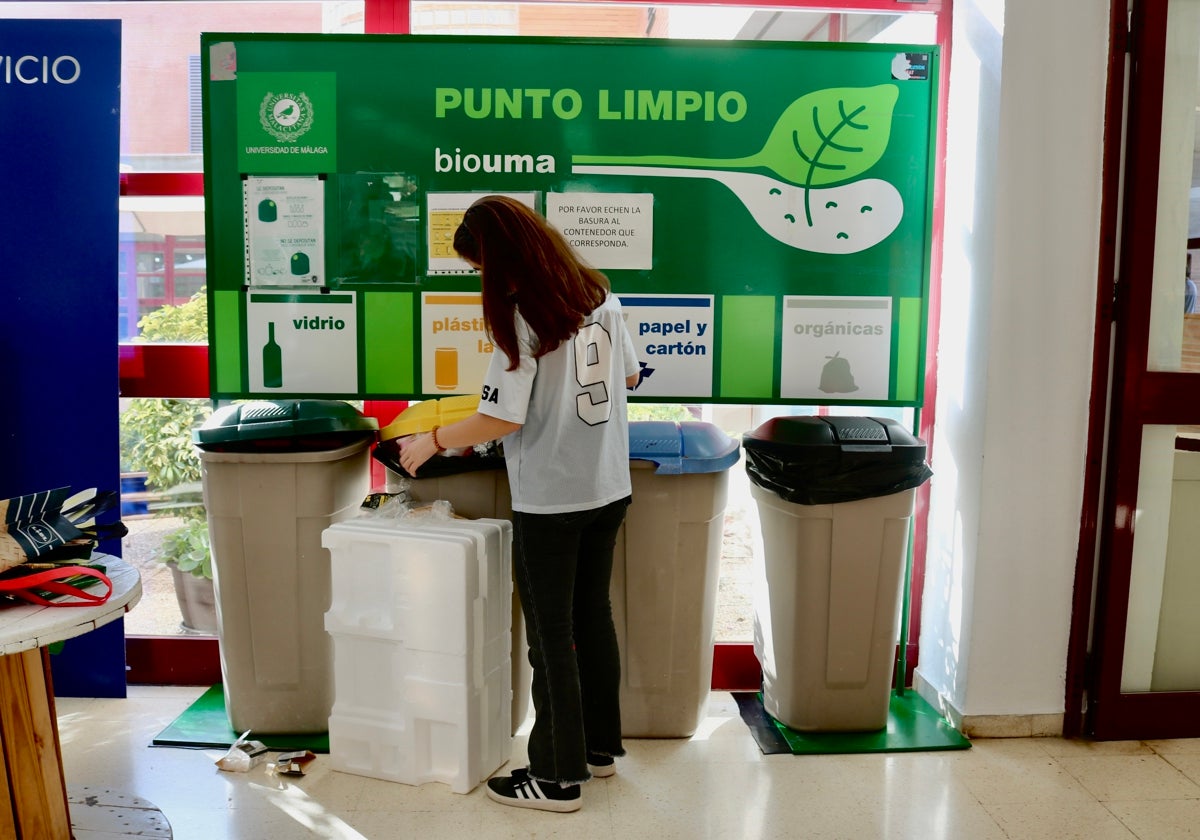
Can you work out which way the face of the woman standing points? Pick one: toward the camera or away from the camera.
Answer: away from the camera

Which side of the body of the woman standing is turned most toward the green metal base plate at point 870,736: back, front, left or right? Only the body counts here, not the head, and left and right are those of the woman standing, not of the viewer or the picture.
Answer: right

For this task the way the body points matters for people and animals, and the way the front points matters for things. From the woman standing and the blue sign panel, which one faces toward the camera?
the blue sign panel

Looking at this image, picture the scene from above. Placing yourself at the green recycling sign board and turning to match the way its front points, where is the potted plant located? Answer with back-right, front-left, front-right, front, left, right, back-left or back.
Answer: right

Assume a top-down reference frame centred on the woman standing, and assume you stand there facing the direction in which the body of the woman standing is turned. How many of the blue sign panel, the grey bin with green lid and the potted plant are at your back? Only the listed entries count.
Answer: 0

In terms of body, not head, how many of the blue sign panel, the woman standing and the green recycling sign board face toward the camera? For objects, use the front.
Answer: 2

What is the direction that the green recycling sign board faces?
toward the camera

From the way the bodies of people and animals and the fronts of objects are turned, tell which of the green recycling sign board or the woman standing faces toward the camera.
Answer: the green recycling sign board

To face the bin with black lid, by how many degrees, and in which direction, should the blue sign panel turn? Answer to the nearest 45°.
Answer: approximately 45° to its left

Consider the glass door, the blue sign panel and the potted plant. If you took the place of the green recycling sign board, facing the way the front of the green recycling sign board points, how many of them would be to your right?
2

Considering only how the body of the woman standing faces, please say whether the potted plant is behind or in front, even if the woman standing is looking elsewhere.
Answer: in front

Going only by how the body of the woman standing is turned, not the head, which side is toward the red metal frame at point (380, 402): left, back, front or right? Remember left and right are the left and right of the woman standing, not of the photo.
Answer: front

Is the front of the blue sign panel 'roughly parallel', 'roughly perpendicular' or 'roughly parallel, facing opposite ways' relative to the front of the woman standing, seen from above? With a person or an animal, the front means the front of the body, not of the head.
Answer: roughly parallel, facing opposite ways

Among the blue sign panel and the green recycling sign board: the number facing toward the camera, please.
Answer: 2

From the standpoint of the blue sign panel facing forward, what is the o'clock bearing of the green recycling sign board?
The green recycling sign board is roughly at 10 o'clock from the blue sign panel.

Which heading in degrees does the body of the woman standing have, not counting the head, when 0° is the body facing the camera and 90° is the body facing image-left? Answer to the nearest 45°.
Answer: approximately 135°

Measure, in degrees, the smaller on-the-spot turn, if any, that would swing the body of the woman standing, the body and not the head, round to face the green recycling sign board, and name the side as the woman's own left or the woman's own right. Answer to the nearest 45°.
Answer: approximately 45° to the woman's own right

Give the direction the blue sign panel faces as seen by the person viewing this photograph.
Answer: facing the viewer
